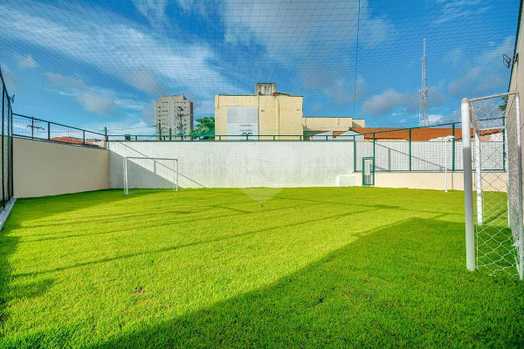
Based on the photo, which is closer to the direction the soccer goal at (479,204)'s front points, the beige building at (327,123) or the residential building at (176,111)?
the residential building

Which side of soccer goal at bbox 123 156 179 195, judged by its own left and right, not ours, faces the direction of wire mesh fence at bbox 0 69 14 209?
right

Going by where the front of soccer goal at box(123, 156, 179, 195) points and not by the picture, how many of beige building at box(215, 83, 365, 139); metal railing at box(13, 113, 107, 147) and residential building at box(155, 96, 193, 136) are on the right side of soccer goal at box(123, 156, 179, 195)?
1

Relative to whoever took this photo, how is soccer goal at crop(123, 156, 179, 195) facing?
facing the viewer and to the right of the viewer

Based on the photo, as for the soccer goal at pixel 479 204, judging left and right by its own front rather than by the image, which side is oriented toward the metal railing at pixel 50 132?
front

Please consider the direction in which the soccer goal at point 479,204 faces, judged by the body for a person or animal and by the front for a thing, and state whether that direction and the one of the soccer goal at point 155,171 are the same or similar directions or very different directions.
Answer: very different directions

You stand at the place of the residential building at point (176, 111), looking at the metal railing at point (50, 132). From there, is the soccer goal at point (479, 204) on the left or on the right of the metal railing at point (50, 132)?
left

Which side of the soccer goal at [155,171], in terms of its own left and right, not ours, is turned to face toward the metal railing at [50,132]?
right

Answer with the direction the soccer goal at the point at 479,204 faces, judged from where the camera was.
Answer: facing to the left of the viewer

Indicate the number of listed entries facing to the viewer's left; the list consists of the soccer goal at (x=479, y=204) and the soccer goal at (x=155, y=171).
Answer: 1

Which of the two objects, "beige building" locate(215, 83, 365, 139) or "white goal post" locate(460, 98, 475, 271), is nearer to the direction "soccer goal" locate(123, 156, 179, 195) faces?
the white goal post

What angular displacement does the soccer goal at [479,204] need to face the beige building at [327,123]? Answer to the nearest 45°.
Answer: approximately 45° to its right

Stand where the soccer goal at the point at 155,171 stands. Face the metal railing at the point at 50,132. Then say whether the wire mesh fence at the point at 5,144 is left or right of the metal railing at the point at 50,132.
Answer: left

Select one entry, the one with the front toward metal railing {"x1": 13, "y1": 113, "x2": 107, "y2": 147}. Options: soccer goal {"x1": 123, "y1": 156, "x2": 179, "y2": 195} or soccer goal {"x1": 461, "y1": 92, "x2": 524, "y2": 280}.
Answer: soccer goal {"x1": 461, "y1": 92, "x2": 524, "y2": 280}

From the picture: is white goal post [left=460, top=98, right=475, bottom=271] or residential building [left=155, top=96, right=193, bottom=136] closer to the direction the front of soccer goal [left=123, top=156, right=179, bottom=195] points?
the white goal post
